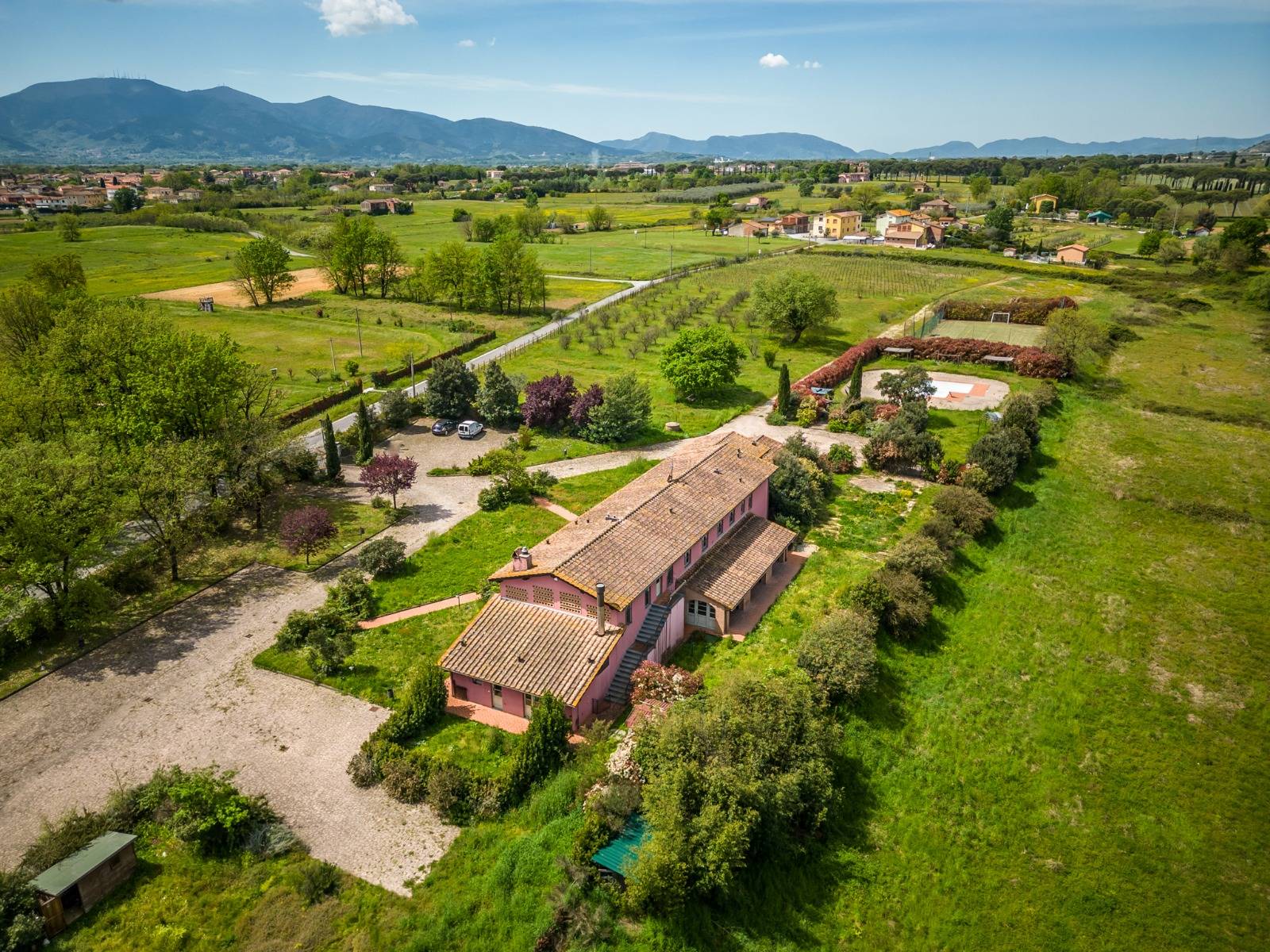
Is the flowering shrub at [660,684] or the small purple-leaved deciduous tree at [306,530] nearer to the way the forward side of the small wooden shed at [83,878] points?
the flowering shrub

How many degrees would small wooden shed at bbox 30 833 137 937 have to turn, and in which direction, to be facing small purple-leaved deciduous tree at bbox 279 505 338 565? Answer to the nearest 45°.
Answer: approximately 90° to its left

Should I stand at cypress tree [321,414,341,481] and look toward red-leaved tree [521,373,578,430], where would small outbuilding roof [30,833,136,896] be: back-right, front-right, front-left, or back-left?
back-right

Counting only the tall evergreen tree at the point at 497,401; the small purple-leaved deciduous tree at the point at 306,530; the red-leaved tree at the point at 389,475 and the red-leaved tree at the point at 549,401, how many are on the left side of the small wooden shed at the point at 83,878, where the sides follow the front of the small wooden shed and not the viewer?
4

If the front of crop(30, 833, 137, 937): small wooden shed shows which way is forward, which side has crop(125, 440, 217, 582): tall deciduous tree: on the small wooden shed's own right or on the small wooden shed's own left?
on the small wooden shed's own left

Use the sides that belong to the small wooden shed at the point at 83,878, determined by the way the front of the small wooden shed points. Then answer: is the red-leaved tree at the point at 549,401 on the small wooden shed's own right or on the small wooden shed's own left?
on the small wooden shed's own left

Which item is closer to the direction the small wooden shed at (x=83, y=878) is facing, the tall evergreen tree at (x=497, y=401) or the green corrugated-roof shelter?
the green corrugated-roof shelter

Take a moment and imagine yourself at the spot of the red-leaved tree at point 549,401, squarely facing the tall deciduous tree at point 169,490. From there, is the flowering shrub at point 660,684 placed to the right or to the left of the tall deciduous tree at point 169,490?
left

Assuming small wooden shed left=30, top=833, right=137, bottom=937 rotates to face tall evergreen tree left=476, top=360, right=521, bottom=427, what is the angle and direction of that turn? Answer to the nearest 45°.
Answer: approximately 90° to its left
